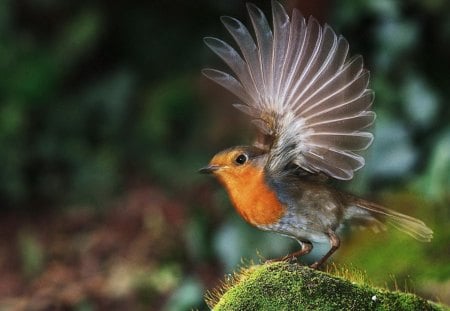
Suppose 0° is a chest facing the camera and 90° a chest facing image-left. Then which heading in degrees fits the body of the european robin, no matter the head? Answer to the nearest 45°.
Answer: approximately 90°
